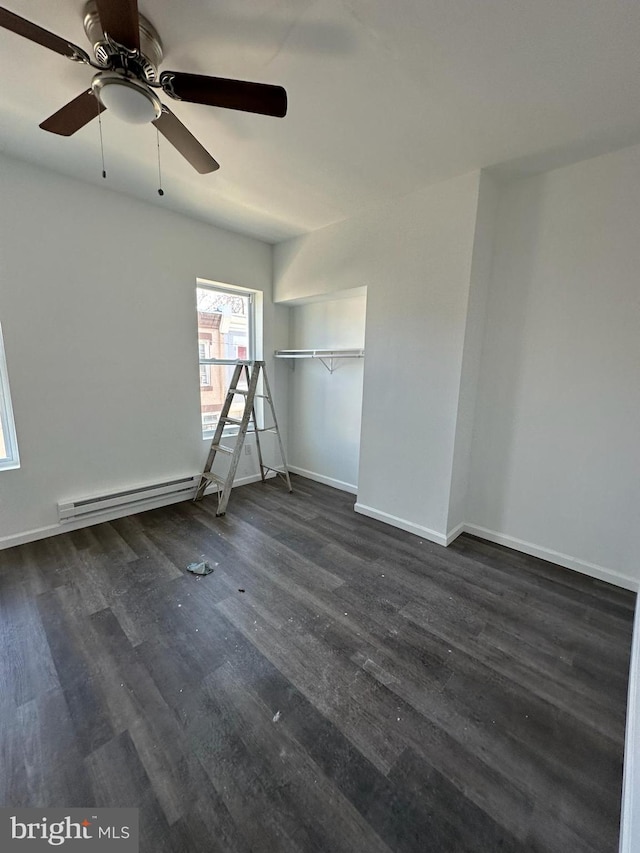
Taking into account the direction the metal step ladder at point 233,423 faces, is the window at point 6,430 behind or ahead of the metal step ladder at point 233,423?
ahead

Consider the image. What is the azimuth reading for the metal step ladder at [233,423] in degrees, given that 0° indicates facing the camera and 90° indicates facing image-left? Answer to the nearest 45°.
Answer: approximately 45°

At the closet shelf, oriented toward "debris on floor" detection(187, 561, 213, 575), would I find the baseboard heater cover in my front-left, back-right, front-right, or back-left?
front-right

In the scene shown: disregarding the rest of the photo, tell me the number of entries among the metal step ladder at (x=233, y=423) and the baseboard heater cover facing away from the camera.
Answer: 0

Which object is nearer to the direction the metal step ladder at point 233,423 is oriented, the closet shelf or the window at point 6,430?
the window

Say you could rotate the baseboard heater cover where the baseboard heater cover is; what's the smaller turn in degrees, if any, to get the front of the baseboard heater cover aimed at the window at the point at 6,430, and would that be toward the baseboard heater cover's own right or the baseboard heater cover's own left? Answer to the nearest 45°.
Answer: approximately 135° to the baseboard heater cover's own right

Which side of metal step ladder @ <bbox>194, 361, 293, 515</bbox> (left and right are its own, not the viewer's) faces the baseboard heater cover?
front

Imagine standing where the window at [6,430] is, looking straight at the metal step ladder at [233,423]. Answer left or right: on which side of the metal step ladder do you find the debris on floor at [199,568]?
right

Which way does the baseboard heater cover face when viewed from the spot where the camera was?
facing the viewer and to the right of the viewer

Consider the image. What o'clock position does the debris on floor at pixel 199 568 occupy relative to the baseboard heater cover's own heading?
The debris on floor is roughly at 1 o'clock from the baseboard heater cover.

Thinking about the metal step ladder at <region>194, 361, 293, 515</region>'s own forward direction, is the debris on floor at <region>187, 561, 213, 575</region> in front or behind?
in front
